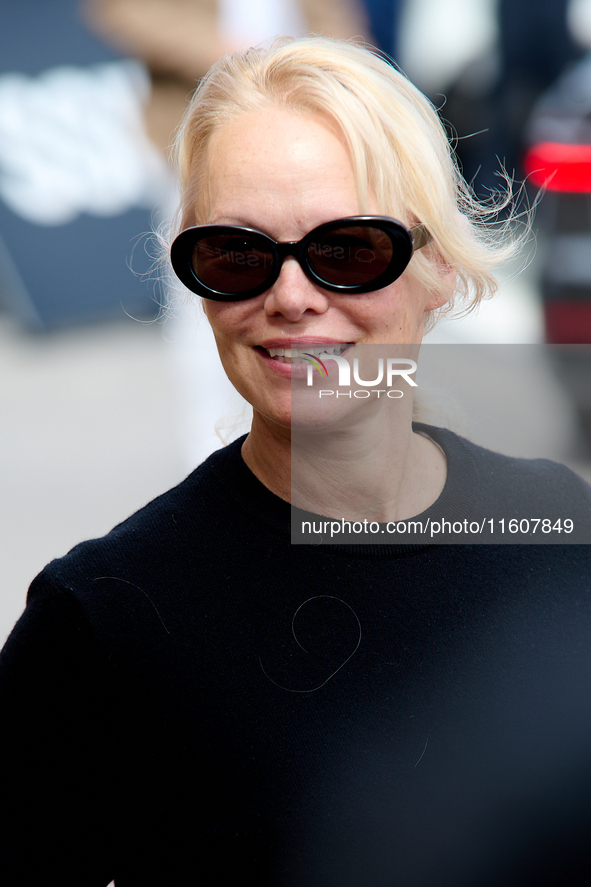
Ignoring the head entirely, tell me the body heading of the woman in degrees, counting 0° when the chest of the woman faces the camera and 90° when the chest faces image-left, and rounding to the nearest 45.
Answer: approximately 0°

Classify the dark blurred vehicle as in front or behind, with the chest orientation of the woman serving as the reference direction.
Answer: behind

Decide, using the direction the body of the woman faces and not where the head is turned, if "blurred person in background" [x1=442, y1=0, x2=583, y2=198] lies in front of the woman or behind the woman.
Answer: behind

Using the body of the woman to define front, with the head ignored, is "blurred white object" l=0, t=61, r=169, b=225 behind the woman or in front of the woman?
behind
